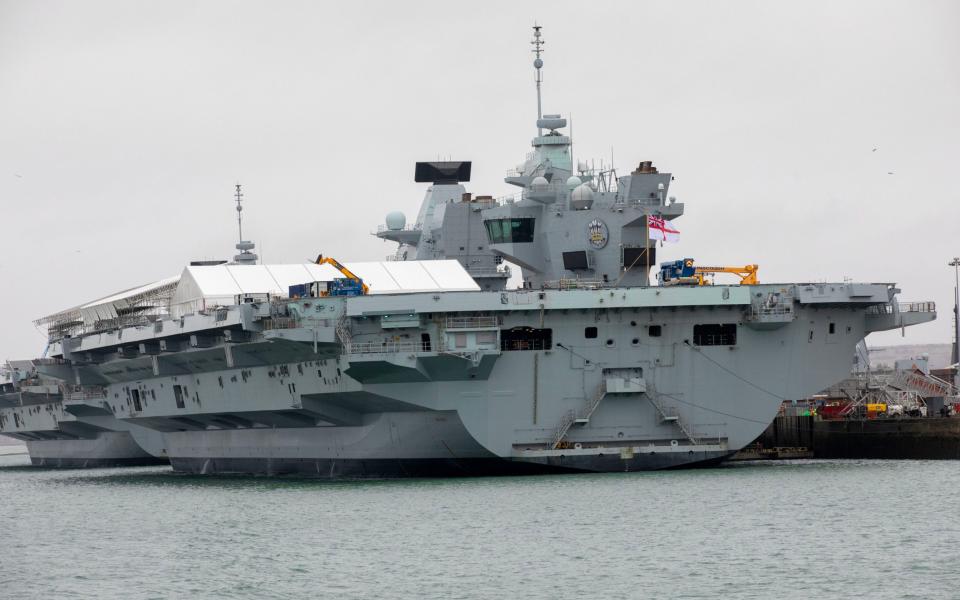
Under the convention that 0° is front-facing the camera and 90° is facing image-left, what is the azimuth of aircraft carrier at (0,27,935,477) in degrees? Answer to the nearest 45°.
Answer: approximately 135°
